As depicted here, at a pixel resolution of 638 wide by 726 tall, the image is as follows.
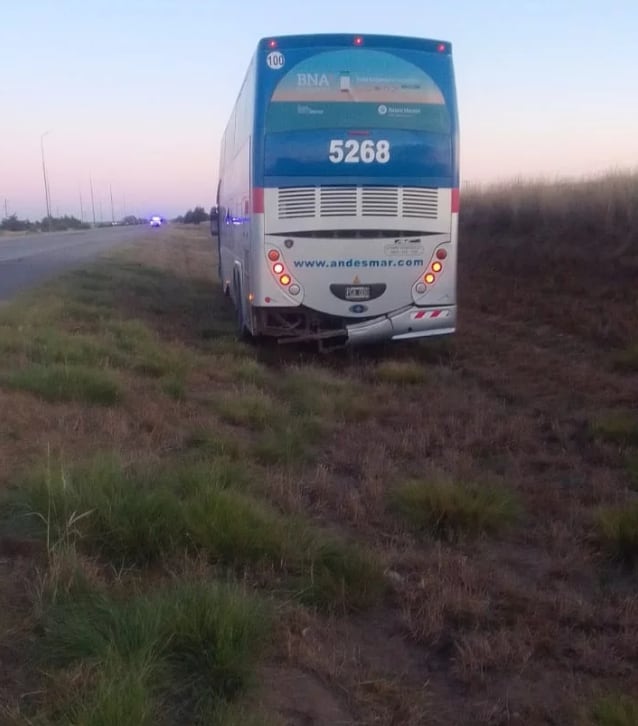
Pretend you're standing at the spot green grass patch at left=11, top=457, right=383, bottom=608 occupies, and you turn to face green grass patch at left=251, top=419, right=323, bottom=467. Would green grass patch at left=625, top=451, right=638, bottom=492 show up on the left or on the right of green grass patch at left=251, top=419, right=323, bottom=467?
right

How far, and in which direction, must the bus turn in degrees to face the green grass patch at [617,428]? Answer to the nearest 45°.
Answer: approximately 135° to its right

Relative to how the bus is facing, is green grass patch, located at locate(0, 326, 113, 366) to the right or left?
on its left

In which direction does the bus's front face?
away from the camera

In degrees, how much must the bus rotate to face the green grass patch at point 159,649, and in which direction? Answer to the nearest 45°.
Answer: approximately 180°

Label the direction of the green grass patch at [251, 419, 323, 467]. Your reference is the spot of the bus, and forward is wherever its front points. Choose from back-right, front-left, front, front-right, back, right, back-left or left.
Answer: back

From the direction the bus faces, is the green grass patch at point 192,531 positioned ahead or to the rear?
to the rear

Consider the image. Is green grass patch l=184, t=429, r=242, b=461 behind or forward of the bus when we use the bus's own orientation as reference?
behind
